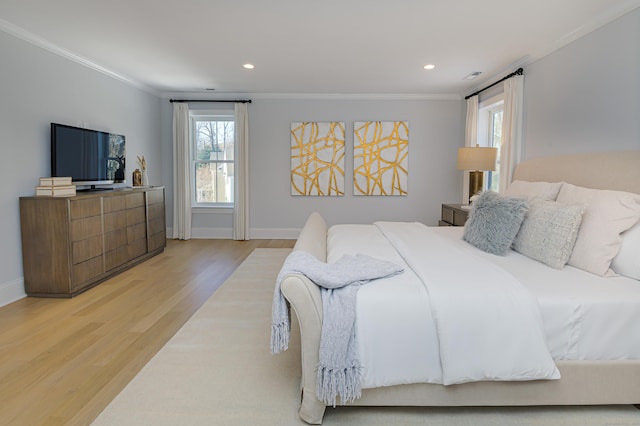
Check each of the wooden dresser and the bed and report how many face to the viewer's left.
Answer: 1

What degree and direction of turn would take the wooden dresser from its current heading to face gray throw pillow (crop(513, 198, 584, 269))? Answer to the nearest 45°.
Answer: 0° — it already faces it

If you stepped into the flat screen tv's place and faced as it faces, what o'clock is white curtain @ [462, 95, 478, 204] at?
The white curtain is roughly at 11 o'clock from the flat screen tv.

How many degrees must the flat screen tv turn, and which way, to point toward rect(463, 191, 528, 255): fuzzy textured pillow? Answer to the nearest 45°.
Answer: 0° — it already faces it

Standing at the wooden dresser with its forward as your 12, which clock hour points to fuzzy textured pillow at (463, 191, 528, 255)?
The fuzzy textured pillow is roughly at 12 o'clock from the wooden dresser.

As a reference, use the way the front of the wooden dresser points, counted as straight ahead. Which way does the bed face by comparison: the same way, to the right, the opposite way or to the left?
the opposite way

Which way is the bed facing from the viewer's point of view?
to the viewer's left

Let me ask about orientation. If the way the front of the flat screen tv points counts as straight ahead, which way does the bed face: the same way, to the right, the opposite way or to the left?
the opposite way

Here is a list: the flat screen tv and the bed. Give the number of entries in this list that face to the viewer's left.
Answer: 1

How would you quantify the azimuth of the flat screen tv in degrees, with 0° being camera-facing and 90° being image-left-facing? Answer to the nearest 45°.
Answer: approximately 315°

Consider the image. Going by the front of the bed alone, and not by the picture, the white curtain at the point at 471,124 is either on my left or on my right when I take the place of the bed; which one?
on my right

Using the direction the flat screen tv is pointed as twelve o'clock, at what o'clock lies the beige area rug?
The beige area rug is roughly at 1 o'clock from the flat screen tv.
